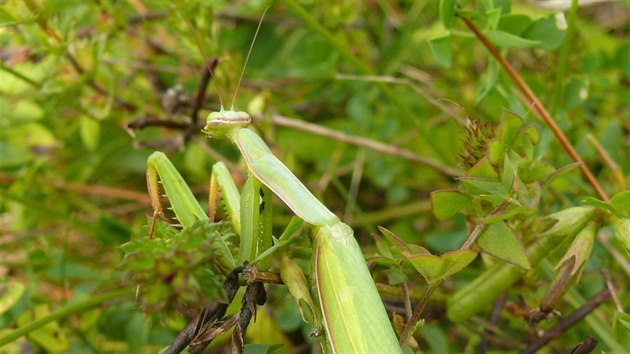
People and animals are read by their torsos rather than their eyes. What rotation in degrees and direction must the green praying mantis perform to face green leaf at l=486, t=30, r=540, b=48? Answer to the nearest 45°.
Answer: approximately 90° to its right

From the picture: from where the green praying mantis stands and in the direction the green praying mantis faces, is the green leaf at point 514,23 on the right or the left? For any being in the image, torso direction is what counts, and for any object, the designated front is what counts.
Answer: on its right

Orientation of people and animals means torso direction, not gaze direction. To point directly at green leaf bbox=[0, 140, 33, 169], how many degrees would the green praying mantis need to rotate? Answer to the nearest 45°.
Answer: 0° — it already faces it

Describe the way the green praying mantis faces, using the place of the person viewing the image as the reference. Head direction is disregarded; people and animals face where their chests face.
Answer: facing away from the viewer and to the left of the viewer

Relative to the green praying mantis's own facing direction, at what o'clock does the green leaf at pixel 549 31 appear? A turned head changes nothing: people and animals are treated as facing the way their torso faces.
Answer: The green leaf is roughly at 3 o'clock from the green praying mantis.
